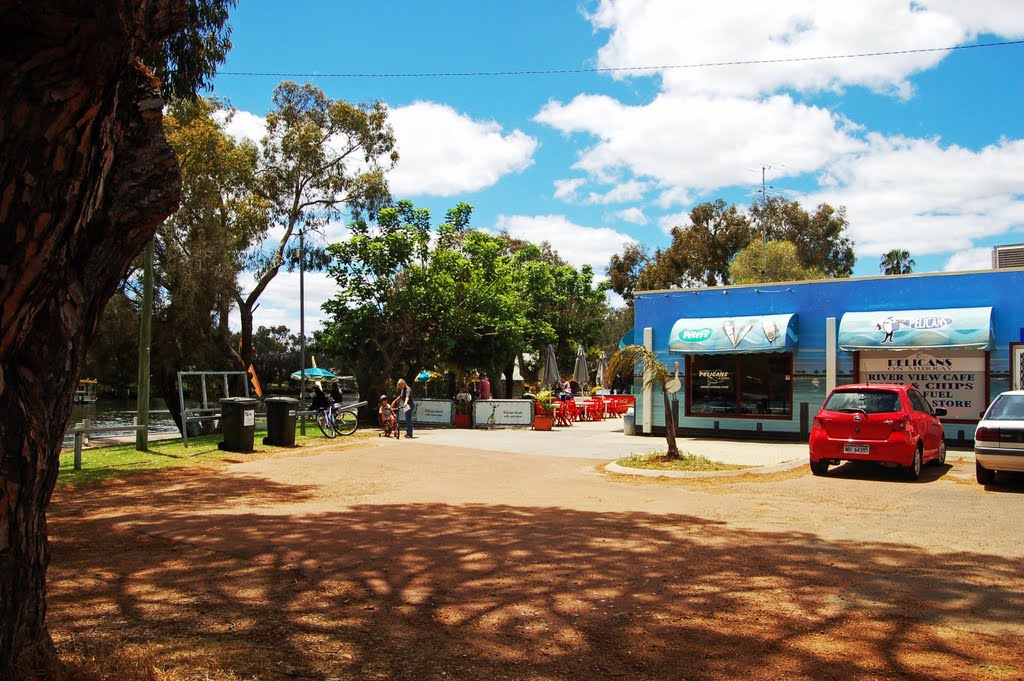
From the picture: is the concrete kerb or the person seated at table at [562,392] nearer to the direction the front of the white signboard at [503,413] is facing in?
the concrete kerb

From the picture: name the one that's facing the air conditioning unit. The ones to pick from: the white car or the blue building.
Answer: the white car

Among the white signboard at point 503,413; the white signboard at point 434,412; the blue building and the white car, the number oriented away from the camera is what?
1

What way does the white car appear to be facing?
away from the camera

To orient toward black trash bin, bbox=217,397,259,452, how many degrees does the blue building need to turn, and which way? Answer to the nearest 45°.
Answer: approximately 45° to its right

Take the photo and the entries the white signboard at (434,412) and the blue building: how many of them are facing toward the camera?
2

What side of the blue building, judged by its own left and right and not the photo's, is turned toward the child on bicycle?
right

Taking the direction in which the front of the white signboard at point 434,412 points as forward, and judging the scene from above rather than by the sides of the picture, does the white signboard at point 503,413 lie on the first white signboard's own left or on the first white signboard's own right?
on the first white signboard's own left

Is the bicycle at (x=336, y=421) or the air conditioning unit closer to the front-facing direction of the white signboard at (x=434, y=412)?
the bicycle

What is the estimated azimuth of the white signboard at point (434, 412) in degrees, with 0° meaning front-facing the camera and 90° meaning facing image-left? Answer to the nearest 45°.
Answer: approximately 0°

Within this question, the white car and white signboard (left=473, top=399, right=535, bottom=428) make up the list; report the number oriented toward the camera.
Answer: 1

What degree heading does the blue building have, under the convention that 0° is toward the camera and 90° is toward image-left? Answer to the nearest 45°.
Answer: approximately 0°
